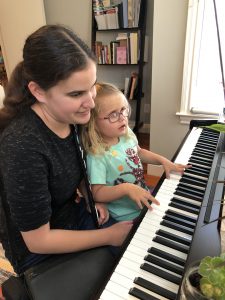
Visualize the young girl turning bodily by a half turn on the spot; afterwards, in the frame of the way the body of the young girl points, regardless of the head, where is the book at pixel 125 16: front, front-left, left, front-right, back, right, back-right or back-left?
front-right

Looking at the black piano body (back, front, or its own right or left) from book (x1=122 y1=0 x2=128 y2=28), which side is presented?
right

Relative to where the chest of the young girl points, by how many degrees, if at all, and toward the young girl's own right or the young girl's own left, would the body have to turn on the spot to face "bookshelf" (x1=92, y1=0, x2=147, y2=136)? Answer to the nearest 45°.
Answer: approximately 135° to the young girl's own left

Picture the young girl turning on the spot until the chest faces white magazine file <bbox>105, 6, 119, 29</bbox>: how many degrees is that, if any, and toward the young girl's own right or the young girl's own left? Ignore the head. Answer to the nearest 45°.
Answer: approximately 135° to the young girl's own left

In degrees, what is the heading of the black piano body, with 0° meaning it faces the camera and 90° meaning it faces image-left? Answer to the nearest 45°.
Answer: approximately 90°

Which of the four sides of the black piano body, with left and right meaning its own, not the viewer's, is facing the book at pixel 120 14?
right

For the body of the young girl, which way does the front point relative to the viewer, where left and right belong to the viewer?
facing the viewer and to the right of the viewer

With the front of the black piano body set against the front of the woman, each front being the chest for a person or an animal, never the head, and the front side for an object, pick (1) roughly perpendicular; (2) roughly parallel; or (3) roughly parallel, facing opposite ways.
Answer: roughly parallel, facing opposite ways

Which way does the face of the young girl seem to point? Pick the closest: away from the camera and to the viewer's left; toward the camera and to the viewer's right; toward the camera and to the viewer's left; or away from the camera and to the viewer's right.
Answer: toward the camera and to the viewer's right

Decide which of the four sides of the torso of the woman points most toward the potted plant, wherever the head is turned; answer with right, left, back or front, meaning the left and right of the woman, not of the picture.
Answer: front

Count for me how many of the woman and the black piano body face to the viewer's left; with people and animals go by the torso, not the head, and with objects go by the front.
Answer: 1
